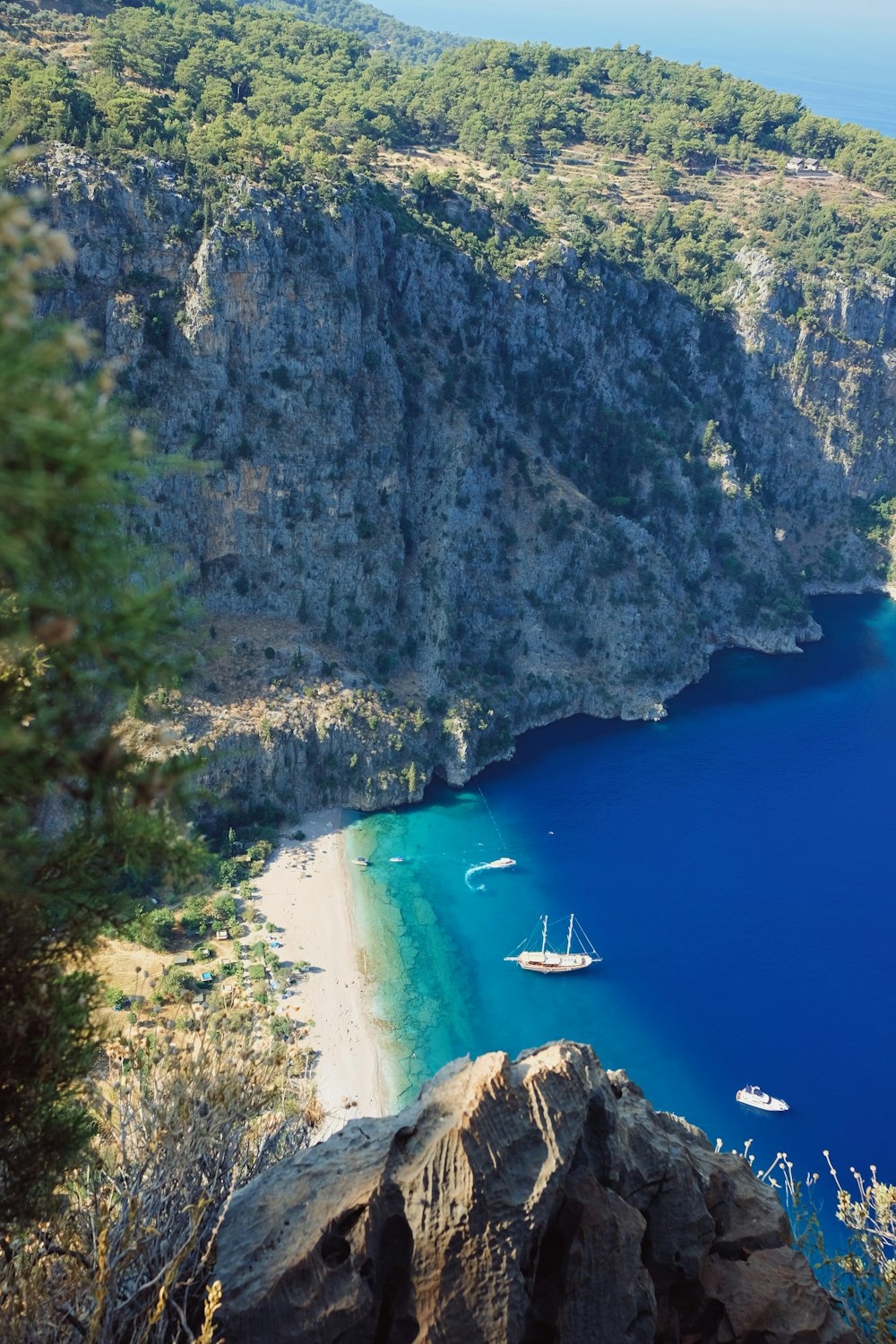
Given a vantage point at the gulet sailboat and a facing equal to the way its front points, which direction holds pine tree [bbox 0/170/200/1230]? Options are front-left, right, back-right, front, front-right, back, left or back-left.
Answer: right
